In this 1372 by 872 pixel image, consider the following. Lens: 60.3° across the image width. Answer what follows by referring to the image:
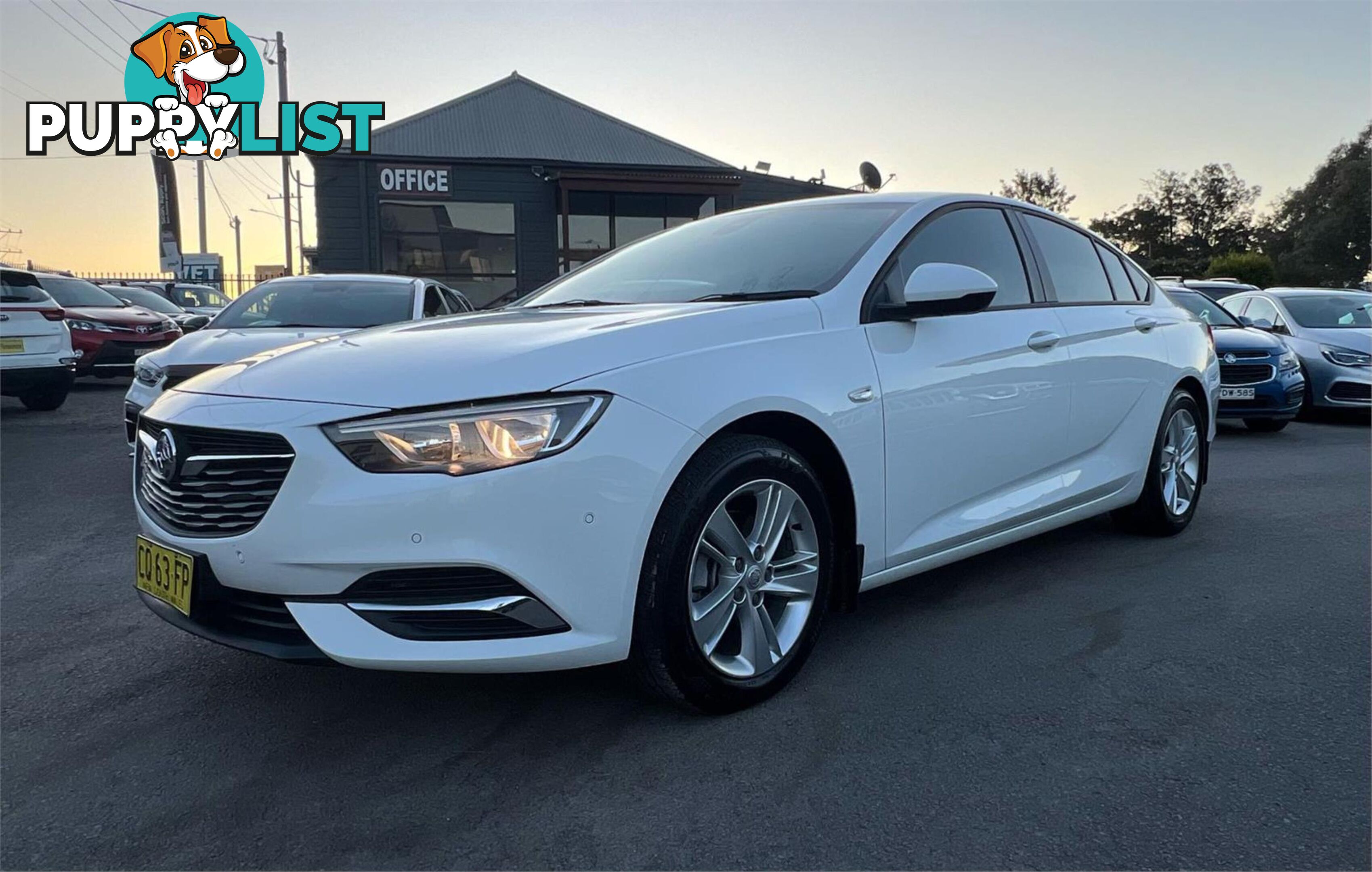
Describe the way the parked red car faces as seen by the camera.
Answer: facing the viewer and to the right of the viewer

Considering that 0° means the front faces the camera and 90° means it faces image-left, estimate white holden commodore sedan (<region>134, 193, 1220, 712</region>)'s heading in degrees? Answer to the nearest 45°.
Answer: approximately 45°

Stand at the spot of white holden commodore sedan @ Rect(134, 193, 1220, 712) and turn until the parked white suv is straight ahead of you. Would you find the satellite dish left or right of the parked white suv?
right

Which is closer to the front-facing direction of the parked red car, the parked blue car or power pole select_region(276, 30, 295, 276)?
the parked blue car

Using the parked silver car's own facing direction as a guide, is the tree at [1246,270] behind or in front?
behind

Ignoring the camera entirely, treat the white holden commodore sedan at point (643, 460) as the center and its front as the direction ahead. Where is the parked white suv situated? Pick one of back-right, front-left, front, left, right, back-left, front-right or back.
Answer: right

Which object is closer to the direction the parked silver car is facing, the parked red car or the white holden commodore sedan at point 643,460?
the white holden commodore sedan

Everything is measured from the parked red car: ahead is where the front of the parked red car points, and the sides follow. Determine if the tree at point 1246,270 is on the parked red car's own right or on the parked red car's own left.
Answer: on the parked red car's own left

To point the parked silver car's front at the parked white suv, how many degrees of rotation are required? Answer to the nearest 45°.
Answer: approximately 90° to its right

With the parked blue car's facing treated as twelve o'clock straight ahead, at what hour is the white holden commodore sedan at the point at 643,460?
The white holden commodore sedan is roughly at 2 o'clock from the parked blue car.

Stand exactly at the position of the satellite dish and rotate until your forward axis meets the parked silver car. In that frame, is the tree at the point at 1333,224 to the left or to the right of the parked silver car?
left

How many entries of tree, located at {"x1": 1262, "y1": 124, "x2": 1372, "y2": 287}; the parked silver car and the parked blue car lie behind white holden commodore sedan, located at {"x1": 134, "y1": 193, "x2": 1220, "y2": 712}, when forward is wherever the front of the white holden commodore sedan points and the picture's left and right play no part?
3

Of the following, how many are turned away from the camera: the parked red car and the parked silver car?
0
